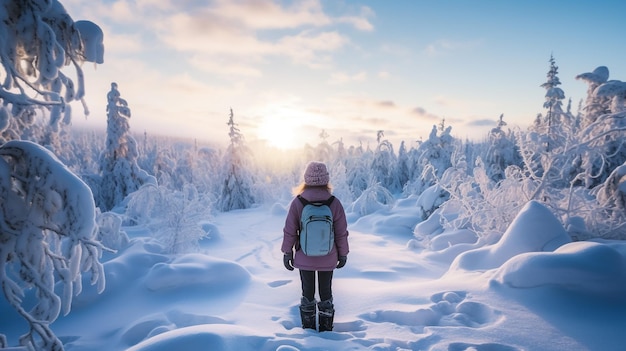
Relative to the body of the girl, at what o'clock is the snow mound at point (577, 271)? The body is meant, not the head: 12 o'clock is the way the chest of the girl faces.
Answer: The snow mound is roughly at 3 o'clock from the girl.

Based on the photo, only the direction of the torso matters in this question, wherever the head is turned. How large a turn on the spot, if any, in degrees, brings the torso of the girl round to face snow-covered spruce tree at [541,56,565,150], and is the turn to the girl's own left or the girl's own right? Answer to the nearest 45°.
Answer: approximately 45° to the girl's own right

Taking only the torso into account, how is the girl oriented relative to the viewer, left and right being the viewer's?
facing away from the viewer

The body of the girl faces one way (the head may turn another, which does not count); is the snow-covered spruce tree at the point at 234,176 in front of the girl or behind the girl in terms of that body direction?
in front

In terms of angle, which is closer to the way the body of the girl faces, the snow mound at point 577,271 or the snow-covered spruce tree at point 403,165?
the snow-covered spruce tree

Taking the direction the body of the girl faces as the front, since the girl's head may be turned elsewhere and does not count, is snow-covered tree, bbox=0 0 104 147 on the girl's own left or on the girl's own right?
on the girl's own left

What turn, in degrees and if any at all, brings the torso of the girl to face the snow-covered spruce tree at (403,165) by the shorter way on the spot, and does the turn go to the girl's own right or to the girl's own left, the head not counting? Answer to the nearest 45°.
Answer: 0° — they already face it

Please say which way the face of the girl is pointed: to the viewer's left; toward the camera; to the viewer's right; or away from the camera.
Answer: away from the camera
